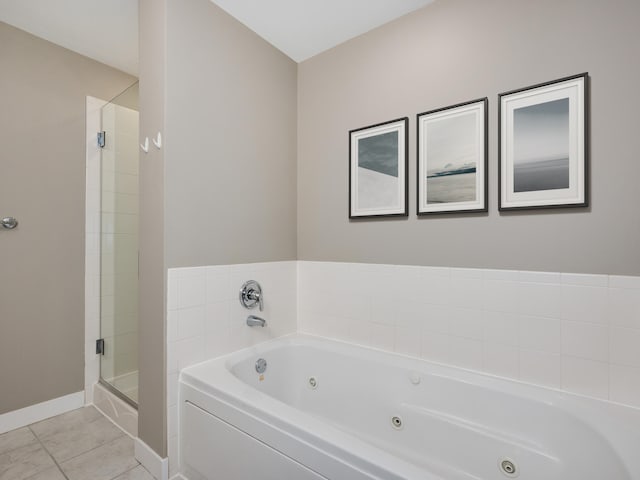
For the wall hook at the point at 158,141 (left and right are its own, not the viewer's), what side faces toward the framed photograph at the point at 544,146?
left

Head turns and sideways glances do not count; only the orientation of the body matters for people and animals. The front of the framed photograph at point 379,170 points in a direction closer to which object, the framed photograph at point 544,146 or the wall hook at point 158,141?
the wall hook

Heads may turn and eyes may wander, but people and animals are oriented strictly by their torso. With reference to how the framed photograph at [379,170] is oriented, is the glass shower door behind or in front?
in front

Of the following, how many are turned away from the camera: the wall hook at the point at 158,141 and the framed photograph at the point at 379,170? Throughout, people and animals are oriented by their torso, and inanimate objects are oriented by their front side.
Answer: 0

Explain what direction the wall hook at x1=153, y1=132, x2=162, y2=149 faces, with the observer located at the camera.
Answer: facing the viewer and to the left of the viewer

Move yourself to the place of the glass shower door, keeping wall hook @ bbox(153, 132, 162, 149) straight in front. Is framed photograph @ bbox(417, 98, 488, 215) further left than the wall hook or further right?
left

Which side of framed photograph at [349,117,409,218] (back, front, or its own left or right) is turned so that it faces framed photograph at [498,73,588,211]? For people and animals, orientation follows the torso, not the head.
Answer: left
